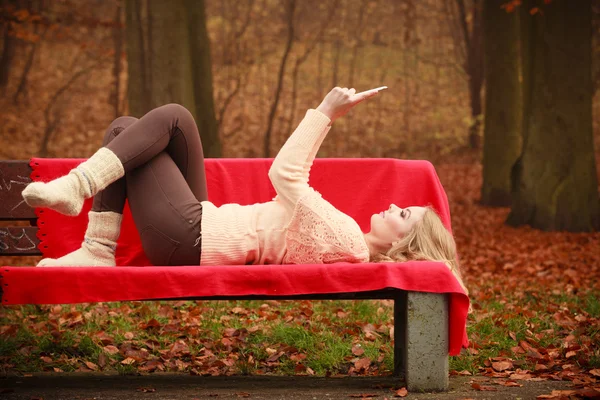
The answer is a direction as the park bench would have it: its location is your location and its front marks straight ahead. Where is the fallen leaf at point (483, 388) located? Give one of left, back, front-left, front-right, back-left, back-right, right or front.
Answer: left

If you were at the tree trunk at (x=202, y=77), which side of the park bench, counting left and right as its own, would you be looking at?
back

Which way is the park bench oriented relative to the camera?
toward the camera

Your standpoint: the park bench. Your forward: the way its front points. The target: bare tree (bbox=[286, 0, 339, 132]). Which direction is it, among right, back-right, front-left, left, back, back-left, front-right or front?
back

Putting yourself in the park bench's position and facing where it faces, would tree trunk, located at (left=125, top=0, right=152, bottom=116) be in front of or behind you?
behind

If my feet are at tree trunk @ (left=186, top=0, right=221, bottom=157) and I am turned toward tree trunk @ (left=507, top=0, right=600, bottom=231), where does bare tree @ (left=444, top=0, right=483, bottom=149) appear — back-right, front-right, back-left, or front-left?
front-left

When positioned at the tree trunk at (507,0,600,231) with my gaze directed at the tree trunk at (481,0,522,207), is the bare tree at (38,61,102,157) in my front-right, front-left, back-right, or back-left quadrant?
front-left
